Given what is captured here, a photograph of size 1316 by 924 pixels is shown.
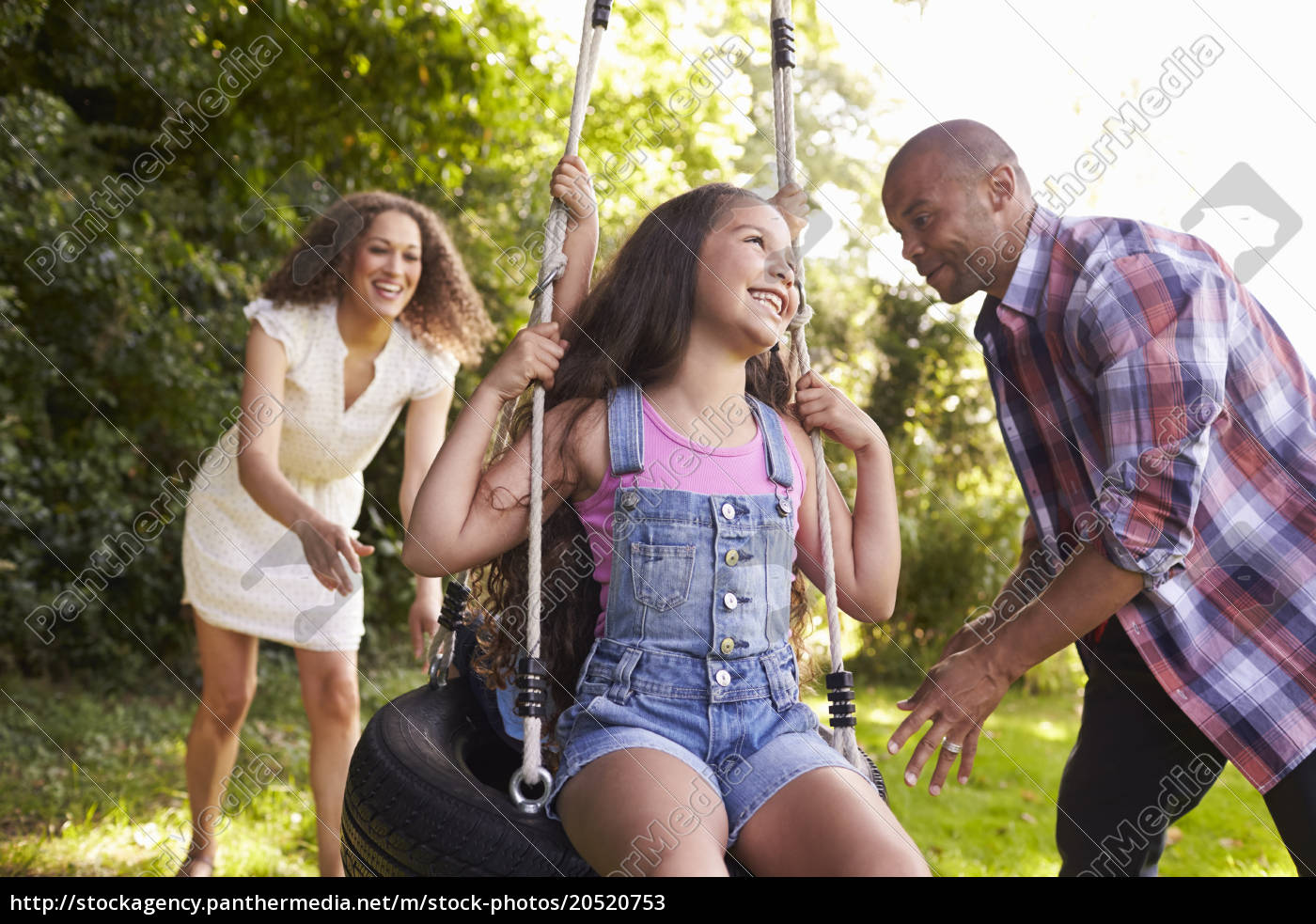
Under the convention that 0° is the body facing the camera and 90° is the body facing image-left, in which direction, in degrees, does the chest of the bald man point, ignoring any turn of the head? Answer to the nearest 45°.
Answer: approximately 90°

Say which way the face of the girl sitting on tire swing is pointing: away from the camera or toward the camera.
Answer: toward the camera

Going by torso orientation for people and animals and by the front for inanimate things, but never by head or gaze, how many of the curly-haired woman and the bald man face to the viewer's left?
1

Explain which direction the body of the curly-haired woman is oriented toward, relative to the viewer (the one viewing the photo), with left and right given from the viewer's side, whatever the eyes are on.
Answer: facing the viewer and to the right of the viewer

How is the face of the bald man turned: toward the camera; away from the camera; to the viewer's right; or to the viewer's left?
to the viewer's left

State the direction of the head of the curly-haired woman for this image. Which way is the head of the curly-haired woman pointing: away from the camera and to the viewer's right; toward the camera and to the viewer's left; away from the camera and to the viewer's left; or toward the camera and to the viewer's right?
toward the camera and to the viewer's right

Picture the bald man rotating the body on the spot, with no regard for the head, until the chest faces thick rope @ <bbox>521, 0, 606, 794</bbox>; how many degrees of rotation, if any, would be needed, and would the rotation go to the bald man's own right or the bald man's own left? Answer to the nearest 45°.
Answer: approximately 45° to the bald man's own left
